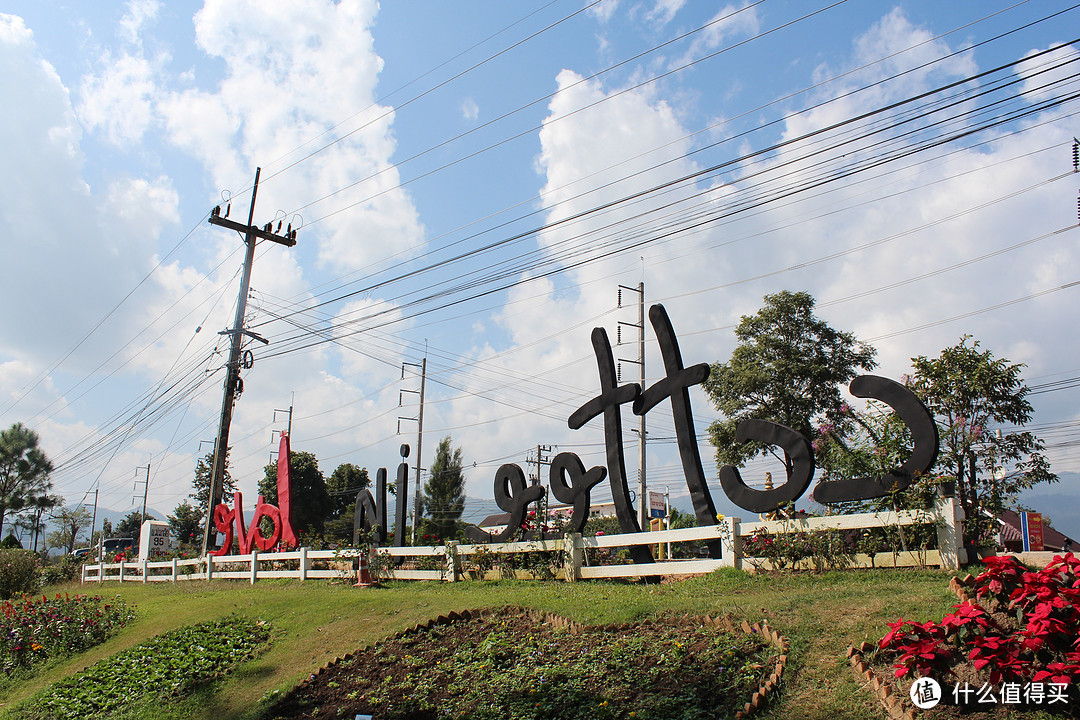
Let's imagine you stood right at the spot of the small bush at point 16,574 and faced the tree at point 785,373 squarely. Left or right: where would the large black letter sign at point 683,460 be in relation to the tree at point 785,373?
right

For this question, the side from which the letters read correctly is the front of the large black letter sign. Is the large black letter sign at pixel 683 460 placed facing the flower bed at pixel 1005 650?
no

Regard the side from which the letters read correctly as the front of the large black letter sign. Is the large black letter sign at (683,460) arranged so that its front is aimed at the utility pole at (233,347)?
no

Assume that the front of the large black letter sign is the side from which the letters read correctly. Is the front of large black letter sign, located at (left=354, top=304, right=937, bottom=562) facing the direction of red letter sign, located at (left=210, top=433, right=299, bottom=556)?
no
